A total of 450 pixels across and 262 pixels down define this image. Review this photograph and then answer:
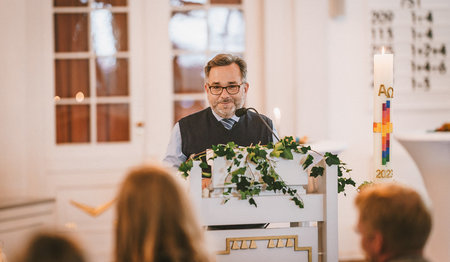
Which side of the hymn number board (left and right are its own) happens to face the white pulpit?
front

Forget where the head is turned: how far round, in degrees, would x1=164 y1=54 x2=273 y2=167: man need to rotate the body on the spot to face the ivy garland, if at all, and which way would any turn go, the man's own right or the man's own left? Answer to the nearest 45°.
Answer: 0° — they already face it

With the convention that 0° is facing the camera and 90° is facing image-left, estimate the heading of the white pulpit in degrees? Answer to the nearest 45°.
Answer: approximately 0°

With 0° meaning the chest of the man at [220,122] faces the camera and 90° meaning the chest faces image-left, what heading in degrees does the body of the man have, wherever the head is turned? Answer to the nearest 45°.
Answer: approximately 0°

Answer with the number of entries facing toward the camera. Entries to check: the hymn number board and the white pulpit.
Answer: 2

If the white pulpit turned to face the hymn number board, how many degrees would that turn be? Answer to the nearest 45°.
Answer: approximately 135° to its left

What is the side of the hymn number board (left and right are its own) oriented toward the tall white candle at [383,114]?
front
